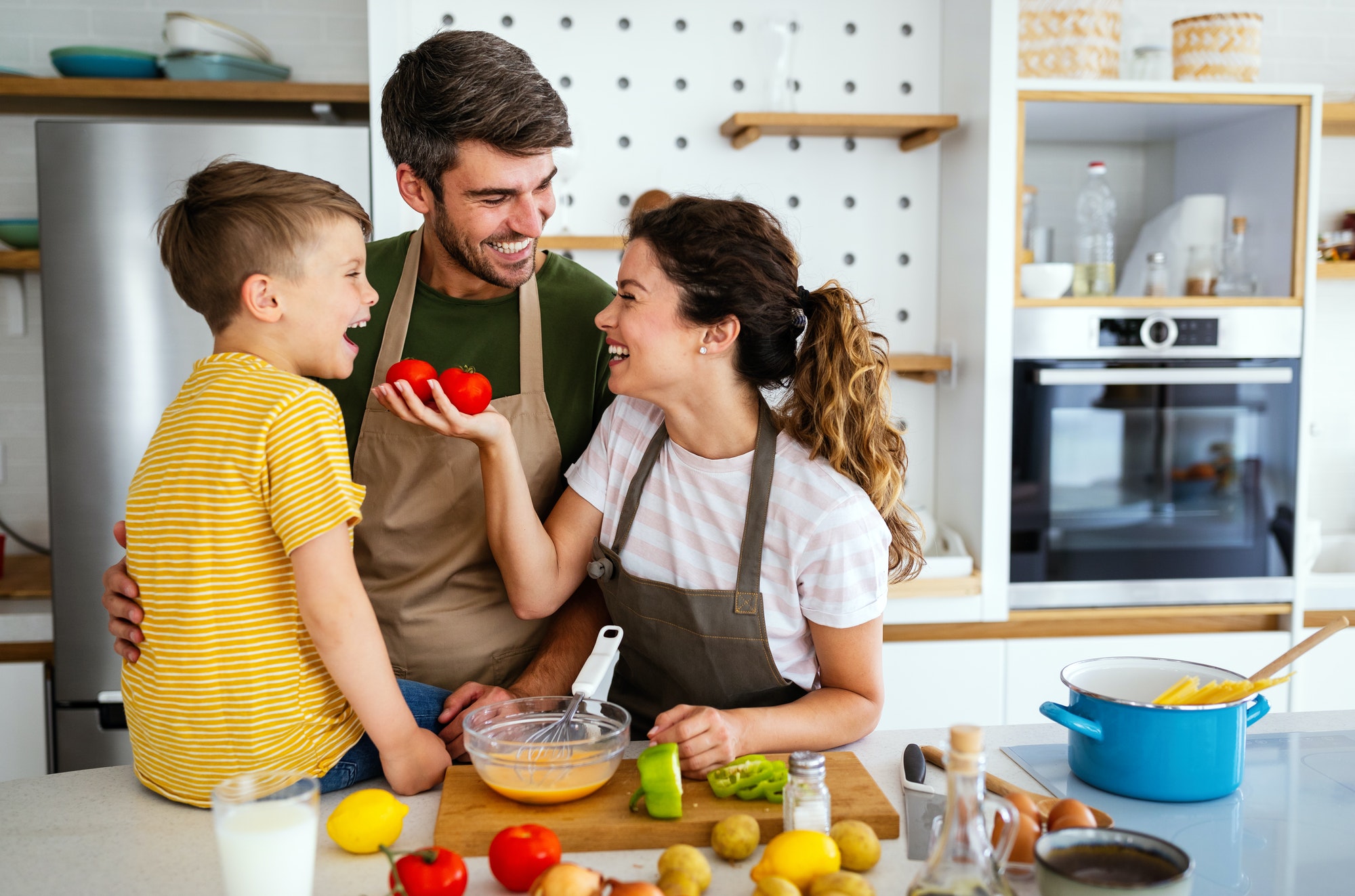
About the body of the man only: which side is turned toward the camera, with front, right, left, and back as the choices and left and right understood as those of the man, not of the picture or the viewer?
front

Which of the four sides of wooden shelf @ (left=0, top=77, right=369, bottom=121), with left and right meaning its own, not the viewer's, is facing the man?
front

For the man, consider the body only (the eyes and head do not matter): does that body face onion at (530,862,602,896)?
yes

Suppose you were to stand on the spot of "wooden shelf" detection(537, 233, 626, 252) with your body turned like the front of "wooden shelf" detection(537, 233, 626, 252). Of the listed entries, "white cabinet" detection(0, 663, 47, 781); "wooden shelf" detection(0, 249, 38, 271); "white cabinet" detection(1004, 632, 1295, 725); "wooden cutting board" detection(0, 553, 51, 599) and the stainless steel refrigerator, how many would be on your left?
1

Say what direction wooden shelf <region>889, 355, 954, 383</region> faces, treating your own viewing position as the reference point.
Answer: facing the viewer

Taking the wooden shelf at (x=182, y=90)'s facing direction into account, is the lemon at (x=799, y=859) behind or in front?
in front

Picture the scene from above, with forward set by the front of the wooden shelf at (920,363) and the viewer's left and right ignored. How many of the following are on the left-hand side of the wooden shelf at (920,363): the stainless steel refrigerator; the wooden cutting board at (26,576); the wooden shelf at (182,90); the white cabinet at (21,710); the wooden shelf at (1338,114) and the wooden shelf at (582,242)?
1

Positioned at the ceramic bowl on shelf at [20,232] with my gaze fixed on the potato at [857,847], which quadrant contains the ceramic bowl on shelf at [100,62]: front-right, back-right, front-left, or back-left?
front-left

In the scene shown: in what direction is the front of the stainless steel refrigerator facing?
toward the camera

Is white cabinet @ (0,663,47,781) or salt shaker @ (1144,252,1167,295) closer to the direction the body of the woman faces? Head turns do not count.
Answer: the white cabinet

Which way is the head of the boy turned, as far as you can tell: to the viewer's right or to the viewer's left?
to the viewer's right
